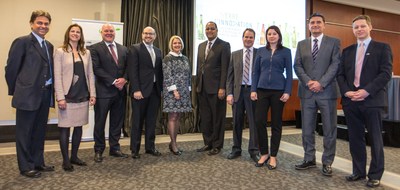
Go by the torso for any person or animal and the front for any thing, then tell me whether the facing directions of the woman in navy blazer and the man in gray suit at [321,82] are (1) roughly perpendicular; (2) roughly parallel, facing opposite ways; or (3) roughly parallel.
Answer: roughly parallel

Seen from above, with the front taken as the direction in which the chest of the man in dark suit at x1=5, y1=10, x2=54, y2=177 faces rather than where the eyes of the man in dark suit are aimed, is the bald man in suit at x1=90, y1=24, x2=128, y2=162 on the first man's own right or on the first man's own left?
on the first man's own left

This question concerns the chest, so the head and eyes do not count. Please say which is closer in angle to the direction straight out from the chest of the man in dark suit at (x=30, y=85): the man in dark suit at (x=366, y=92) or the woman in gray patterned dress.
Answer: the man in dark suit

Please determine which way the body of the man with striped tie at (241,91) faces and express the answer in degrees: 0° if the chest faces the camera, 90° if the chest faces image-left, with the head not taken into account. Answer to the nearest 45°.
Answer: approximately 0°

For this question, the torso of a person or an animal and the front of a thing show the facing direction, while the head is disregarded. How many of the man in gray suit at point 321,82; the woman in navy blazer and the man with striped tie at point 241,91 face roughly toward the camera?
3

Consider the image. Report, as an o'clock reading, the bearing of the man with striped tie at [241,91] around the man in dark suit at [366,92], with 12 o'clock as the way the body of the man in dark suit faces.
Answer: The man with striped tie is roughly at 2 o'clock from the man in dark suit.

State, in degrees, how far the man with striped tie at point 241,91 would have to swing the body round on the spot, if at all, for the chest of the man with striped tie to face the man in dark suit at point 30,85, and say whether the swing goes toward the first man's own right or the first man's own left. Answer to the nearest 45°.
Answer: approximately 45° to the first man's own right

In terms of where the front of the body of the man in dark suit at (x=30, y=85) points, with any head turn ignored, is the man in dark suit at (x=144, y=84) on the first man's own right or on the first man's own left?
on the first man's own left

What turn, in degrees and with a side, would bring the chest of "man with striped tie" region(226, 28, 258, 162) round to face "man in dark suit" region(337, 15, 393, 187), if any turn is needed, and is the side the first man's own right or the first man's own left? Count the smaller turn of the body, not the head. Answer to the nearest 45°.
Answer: approximately 45° to the first man's own left

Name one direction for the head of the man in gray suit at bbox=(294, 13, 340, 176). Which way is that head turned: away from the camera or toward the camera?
toward the camera

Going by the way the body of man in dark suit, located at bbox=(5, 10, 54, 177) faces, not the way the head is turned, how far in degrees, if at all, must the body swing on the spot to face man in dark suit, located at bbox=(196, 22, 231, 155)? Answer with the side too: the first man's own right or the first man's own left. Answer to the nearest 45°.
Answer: approximately 45° to the first man's own left

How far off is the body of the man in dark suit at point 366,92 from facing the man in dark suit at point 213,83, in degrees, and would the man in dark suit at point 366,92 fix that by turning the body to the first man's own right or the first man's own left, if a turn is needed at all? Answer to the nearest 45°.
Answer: approximately 45° to the first man's own right

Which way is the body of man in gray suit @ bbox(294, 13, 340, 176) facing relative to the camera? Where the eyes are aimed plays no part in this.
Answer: toward the camera

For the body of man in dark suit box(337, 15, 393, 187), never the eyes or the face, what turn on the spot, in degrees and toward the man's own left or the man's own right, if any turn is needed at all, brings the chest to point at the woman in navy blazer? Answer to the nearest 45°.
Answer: approximately 45° to the man's own right

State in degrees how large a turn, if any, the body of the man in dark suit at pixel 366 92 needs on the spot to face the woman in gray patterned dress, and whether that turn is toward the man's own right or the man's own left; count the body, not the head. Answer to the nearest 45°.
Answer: approximately 45° to the man's own right
